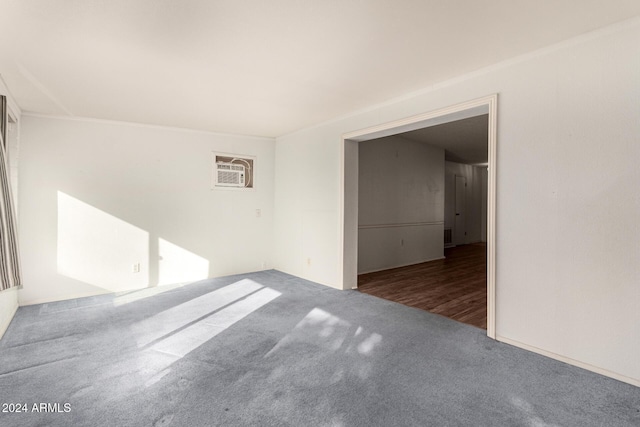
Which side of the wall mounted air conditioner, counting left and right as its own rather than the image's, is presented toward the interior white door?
left

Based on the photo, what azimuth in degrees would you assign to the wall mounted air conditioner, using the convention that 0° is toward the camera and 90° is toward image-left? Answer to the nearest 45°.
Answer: approximately 0°
